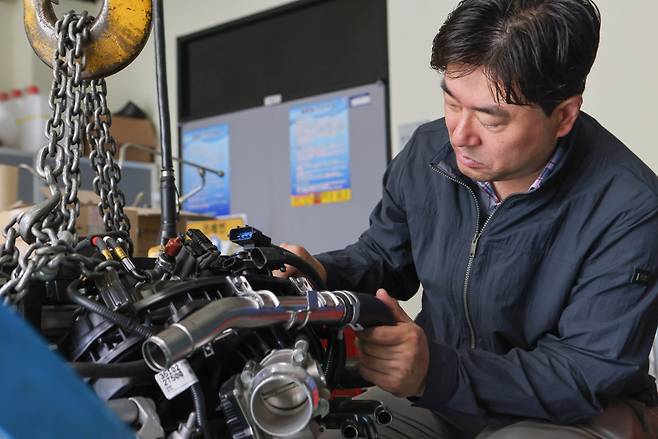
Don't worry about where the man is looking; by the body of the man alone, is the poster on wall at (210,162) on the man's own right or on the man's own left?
on the man's own right

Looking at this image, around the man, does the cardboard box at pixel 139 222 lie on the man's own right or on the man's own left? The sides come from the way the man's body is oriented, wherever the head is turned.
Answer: on the man's own right

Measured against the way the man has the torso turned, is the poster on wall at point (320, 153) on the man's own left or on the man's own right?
on the man's own right

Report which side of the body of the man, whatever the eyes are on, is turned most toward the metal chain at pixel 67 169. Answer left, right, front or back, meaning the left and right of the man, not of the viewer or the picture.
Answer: front

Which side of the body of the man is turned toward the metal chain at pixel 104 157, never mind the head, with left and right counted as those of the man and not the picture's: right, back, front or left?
front

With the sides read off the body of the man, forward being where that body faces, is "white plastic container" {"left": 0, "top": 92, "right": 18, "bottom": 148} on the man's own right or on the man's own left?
on the man's own right

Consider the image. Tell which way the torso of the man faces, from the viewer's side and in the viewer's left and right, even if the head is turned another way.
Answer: facing the viewer and to the left of the viewer

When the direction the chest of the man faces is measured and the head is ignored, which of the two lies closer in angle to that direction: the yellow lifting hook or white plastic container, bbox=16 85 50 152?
the yellow lifting hook

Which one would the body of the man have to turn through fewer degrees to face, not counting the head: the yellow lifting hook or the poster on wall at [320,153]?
the yellow lifting hook
